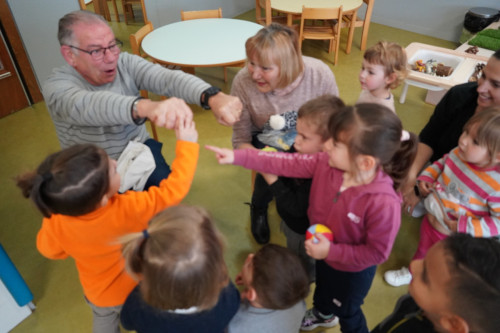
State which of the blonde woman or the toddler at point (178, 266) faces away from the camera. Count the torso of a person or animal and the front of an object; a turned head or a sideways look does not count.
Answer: the toddler

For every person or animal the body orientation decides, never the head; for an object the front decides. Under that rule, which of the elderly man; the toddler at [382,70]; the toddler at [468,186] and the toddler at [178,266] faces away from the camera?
the toddler at [178,266]

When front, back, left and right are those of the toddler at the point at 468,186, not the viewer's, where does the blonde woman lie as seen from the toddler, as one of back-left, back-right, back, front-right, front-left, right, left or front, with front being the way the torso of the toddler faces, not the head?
front-right

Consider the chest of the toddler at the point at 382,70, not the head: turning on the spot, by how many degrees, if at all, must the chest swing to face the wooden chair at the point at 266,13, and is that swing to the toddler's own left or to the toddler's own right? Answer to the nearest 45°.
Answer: approximately 90° to the toddler's own right

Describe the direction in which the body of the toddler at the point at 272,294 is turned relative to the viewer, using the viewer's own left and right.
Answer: facing away from the viewer and to the left of the viewer

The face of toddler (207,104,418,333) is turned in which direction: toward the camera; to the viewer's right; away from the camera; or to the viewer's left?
to the viewer's left

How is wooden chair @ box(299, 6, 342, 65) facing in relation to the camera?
away from the camera

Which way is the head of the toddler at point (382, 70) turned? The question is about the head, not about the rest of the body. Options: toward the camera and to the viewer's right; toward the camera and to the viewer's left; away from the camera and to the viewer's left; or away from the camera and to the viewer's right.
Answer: toward the camera and to the viewer's left

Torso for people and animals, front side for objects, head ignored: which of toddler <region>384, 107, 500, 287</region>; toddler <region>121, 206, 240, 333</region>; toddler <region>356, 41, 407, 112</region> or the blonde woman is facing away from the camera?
toddler <region>121, 206, 240, 333</region>

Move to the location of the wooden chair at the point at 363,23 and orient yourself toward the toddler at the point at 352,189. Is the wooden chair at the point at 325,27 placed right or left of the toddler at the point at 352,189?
right

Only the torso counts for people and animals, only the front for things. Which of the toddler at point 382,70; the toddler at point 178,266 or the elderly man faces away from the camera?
the toddler at point 178,266

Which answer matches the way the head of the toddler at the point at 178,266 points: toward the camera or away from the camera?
away from the camera
